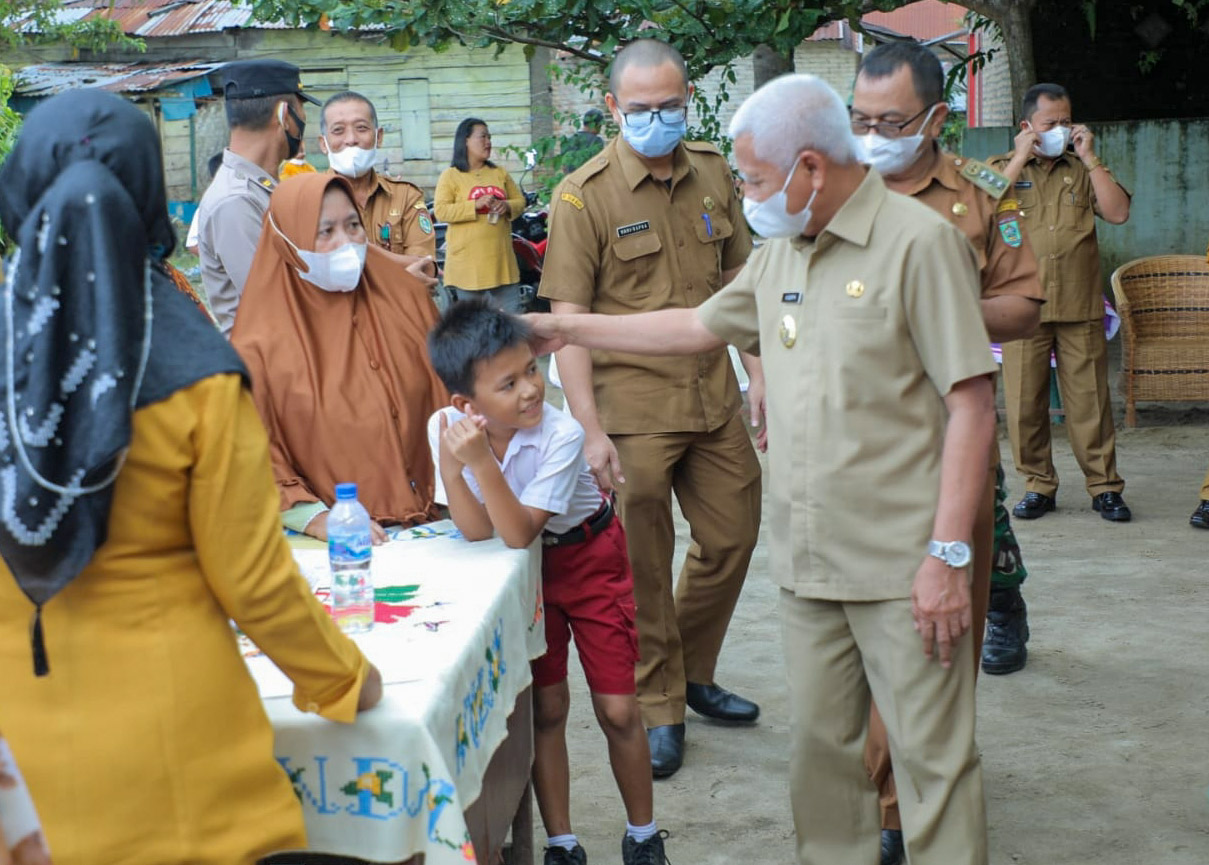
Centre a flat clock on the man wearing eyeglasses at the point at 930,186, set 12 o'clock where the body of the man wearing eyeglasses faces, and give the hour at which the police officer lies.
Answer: The police officer is roughly at 2 o'clock from the man wearing eyeglasses.

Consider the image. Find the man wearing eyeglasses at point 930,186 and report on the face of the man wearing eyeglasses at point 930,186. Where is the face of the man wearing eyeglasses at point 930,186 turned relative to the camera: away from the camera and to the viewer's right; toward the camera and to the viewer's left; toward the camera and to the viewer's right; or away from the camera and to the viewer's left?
toward the camera and to the viewer's left

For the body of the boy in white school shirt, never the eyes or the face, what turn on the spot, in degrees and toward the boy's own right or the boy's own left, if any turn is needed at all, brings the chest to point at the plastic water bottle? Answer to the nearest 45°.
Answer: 0° — they already face it

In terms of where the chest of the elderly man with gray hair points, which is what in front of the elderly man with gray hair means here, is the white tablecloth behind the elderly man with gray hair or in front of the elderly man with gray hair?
in front

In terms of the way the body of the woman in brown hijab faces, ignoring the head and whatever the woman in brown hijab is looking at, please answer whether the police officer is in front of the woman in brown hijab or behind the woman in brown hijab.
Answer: behind

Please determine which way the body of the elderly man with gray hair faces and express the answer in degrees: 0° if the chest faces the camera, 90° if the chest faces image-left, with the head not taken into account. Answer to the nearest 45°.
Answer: approximately 45°

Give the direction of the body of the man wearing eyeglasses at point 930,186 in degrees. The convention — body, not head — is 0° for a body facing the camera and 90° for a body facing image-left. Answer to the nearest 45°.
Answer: approximately 45°

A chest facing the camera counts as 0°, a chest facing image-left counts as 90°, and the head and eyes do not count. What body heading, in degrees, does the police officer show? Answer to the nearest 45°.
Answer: approximately 225°

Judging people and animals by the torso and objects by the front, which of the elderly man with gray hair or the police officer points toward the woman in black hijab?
the elderly man with gray hair

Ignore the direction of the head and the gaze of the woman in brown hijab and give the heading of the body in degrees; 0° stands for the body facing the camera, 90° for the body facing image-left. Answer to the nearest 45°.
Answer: approximately 315°

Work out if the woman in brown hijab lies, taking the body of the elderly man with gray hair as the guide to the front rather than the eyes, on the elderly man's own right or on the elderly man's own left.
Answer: on the elderly man's own right

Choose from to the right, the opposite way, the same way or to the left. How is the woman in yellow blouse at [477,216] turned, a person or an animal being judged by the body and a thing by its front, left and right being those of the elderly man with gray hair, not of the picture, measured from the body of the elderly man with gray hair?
to the left

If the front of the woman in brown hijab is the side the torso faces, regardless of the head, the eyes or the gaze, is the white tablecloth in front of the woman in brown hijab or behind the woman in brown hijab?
in front

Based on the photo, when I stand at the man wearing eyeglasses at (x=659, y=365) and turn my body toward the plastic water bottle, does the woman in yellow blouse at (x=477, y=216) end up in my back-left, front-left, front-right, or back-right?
back-right

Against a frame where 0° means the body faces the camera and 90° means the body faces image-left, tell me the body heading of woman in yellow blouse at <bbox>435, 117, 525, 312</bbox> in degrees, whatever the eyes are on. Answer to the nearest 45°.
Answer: approximately 315°

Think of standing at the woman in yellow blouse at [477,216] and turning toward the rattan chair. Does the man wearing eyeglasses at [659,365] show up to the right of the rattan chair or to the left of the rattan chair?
right

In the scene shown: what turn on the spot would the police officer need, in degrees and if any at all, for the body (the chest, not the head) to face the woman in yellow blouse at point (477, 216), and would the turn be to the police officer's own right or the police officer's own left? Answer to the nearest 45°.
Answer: approximately 45° to the police officer's own left
